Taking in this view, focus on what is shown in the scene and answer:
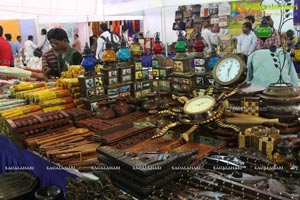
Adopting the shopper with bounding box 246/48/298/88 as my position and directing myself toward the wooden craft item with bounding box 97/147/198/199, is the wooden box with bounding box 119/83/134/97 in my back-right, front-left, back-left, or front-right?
front-right

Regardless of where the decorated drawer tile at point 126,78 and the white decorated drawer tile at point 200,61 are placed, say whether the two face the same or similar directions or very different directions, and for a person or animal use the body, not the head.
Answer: same or similar directions

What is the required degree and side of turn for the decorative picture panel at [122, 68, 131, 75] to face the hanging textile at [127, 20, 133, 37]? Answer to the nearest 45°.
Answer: approximately 180°

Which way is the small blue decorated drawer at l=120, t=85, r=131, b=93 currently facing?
toward the camera

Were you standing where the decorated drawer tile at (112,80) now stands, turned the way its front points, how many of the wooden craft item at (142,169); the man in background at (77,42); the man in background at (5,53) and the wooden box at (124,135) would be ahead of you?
2

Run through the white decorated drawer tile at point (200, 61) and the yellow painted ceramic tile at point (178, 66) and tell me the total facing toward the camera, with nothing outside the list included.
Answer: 2

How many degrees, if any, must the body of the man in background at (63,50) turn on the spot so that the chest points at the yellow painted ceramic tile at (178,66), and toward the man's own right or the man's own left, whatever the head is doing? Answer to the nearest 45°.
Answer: approximately 90° to the man's own left

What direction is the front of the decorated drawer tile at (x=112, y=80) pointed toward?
toward the camera

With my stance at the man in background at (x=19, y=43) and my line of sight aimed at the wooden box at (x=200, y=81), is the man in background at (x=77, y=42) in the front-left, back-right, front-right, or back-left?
front-left

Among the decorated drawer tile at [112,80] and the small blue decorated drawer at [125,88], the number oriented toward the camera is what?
2

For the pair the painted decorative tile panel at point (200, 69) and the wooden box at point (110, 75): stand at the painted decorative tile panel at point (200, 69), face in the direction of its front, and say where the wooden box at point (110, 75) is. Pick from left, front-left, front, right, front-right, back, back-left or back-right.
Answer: right

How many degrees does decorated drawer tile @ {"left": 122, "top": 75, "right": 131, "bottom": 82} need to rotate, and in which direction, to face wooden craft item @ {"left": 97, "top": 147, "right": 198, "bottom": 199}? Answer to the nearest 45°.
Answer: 0° — it already faces it

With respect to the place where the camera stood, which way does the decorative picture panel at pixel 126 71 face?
facing the viewer

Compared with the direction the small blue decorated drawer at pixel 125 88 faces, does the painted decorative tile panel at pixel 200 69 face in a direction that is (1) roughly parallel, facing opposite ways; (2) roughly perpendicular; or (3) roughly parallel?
roughly parallel

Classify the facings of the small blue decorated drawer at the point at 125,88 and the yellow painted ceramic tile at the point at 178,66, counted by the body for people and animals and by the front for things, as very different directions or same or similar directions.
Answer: same or similar directions

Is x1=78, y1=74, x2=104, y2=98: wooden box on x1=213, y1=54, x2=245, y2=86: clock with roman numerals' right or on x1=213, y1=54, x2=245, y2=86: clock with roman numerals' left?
on its right
